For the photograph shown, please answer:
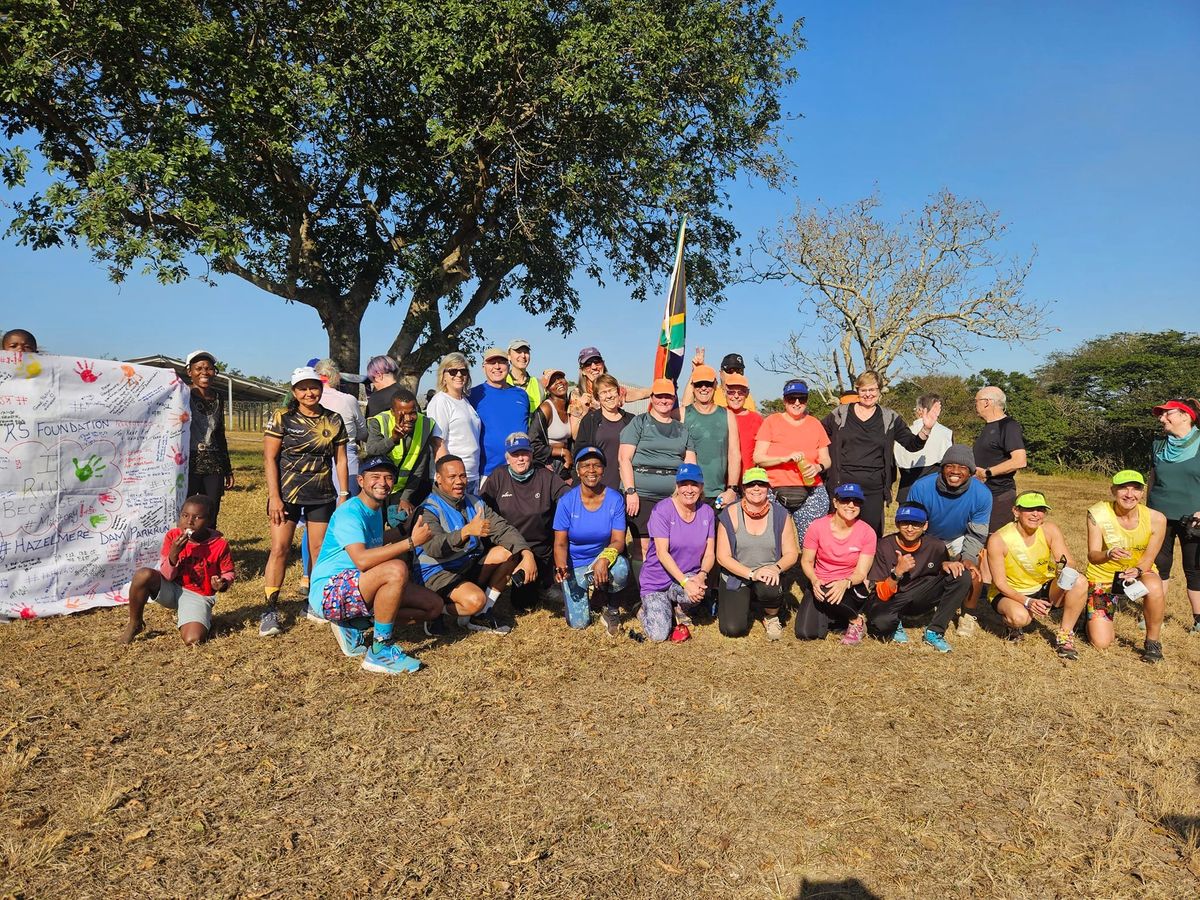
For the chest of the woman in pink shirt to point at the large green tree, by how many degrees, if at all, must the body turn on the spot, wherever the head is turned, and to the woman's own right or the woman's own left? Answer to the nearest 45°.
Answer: approximately 135° to the woman's own right

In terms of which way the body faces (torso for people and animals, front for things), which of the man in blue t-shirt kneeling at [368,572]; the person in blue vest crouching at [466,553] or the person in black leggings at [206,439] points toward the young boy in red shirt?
the person in black leggings

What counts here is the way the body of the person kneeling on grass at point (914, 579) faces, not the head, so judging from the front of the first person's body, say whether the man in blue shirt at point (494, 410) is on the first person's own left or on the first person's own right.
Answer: on the first person's own right

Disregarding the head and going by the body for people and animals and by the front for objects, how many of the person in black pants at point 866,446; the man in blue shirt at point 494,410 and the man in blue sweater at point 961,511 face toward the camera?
3

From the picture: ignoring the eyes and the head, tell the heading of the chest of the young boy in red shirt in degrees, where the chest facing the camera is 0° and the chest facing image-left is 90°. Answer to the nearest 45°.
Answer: approximately 0°

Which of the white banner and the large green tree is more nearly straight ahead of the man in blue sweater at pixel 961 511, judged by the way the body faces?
the white banner

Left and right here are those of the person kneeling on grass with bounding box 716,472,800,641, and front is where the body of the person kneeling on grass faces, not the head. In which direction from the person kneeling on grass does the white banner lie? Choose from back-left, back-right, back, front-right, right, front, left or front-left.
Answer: right

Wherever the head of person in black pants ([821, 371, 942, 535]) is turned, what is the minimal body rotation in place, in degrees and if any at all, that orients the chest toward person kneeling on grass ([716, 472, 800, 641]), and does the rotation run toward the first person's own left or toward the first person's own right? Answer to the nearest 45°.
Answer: approximately 45° to the first person's own right

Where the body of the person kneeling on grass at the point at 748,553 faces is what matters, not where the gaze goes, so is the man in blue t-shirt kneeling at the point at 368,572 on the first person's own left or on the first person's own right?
on the first person's own right
